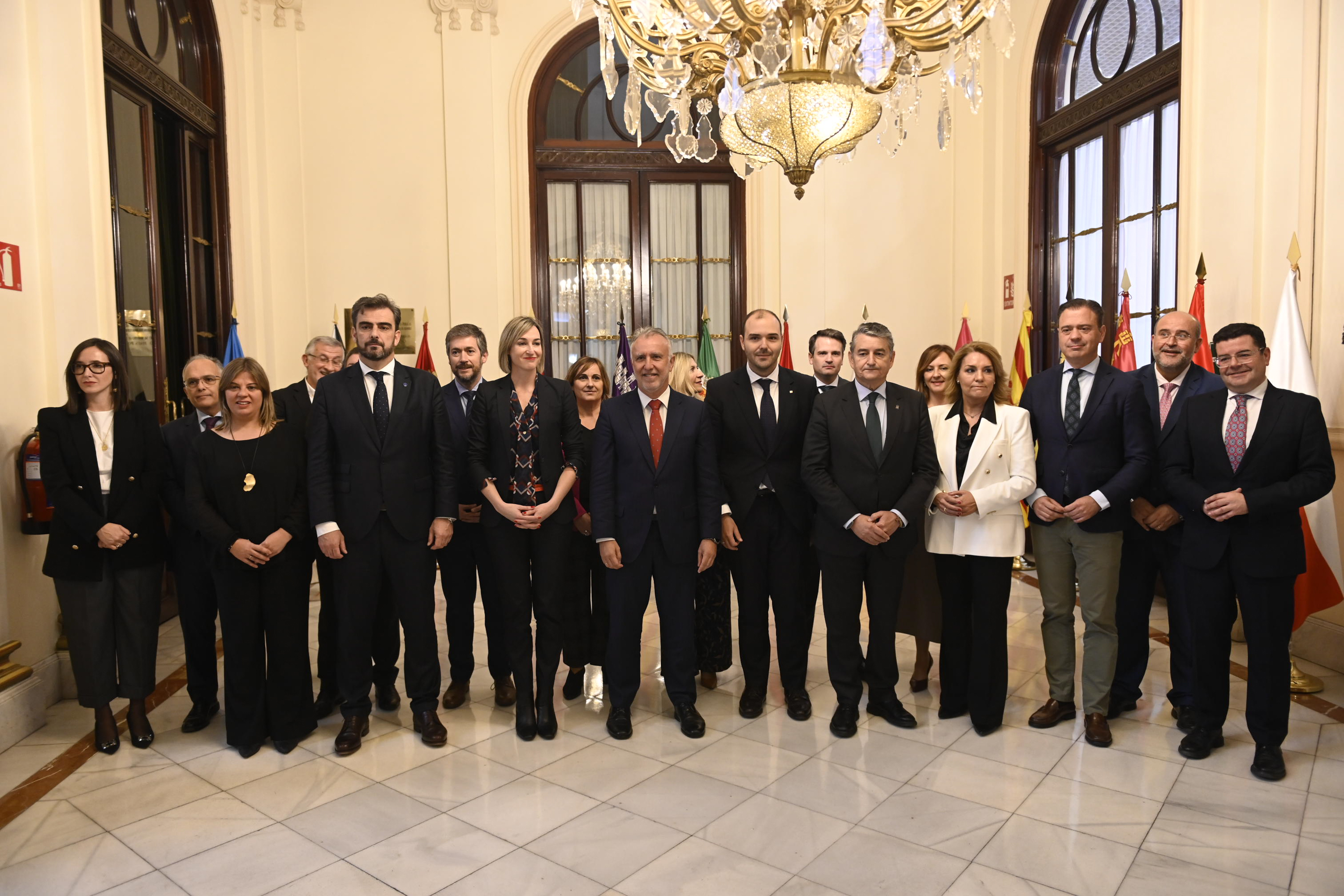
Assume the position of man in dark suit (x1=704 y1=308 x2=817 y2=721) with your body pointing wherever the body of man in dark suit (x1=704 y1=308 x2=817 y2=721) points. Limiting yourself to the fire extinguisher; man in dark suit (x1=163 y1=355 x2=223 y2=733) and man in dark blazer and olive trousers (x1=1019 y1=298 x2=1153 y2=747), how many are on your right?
2

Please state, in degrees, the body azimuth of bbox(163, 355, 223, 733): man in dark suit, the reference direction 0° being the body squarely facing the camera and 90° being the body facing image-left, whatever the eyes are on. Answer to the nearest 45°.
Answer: approximately 315°

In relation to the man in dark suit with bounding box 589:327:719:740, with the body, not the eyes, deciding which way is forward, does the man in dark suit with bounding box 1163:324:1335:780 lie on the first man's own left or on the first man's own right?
on the first man's own left

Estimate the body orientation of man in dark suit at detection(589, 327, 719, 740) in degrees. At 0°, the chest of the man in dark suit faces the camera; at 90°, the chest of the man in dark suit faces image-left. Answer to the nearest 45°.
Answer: approximately 0°

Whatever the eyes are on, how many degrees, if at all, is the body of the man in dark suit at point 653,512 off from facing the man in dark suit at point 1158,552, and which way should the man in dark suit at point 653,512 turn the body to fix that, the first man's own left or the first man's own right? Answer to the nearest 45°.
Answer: approximately 90° to the first man's own left
